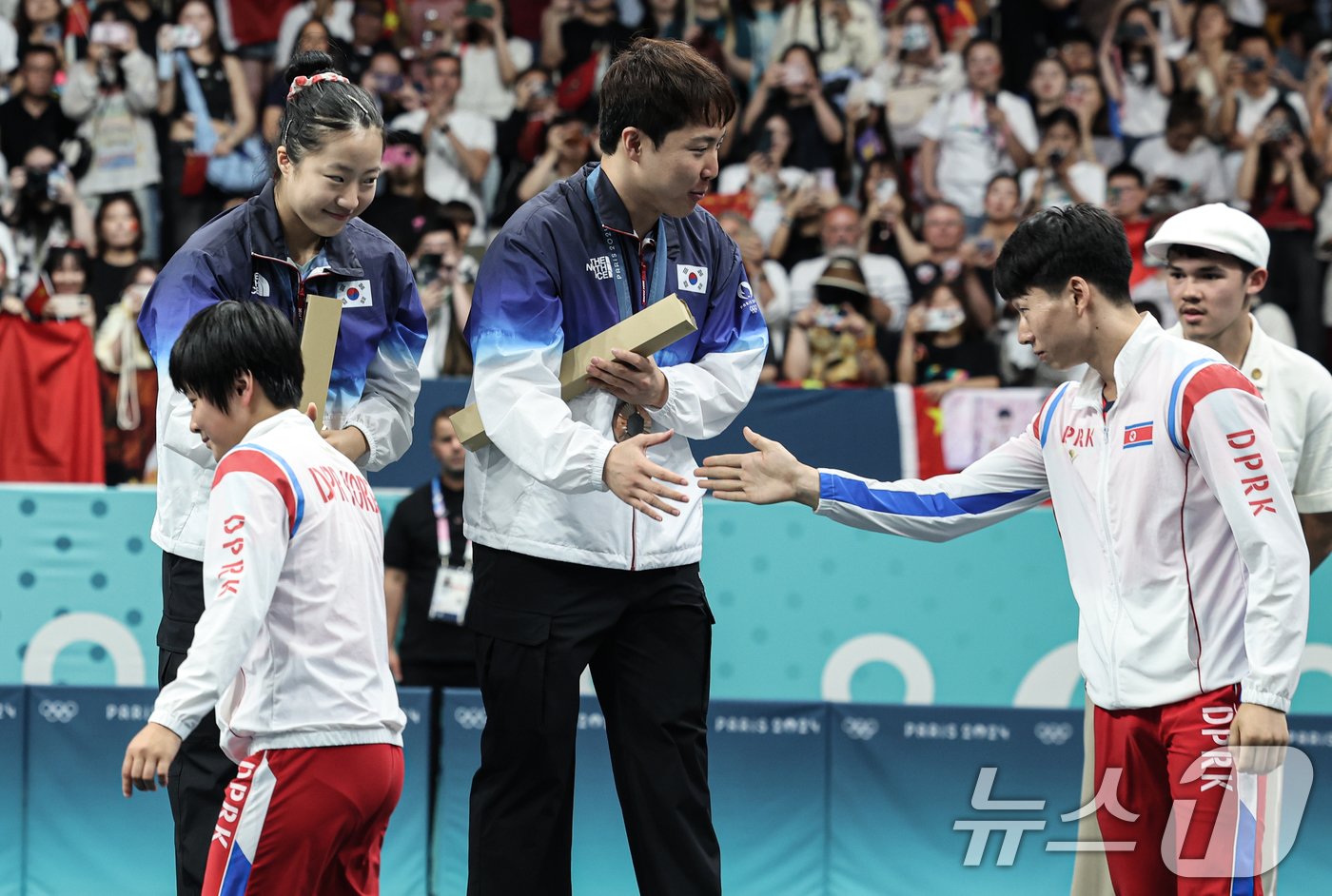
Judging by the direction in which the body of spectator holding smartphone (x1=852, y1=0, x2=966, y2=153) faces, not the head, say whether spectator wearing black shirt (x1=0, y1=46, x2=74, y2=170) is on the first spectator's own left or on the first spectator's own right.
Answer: on the first spectator's own right

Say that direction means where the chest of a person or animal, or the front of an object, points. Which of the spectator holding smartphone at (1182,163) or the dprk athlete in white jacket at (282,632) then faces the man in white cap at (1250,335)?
the spectator holding smartphone

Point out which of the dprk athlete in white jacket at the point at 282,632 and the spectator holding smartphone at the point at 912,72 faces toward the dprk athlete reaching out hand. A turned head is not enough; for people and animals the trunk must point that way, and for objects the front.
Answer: the spectator holding smartphone

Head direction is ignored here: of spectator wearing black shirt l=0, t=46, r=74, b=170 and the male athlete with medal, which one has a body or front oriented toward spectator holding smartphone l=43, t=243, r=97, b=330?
spectator wearing black shirt l=0, t=46, r=74, b=170

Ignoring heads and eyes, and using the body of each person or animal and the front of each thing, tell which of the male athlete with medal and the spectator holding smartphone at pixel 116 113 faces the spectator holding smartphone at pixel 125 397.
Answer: the spectator holding smartphone at pixel 116 113

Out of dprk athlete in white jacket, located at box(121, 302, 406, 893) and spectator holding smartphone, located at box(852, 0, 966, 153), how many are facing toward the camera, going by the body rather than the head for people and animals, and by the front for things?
1

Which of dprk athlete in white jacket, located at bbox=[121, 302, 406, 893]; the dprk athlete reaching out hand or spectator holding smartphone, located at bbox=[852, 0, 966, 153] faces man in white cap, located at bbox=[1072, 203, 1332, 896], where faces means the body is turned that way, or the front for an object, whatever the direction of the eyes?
the spectator holding smartphone

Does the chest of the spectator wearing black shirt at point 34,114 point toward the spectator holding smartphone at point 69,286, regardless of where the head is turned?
yes

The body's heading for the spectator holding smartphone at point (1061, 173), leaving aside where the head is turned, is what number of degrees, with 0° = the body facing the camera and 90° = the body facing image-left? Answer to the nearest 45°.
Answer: approximately 0°

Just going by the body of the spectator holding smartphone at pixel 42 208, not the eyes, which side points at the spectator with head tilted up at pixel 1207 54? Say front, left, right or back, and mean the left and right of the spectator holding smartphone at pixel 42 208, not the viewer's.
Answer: left

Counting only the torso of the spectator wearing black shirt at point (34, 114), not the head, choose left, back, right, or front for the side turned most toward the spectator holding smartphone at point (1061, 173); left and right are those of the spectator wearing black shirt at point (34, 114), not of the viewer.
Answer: left

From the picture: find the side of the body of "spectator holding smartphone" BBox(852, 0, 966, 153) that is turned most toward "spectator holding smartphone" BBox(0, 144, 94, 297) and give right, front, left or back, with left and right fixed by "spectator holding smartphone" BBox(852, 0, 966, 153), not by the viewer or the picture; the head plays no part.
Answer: right

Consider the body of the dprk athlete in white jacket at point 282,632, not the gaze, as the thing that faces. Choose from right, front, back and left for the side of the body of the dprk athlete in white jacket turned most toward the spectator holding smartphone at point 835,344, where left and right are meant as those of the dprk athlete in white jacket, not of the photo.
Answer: right
